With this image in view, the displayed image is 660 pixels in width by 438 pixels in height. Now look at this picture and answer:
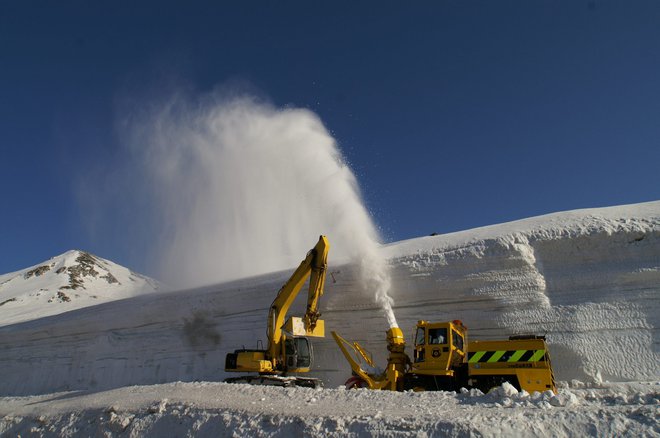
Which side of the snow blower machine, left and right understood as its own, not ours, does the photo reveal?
left

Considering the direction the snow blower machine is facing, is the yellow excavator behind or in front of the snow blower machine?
in front
